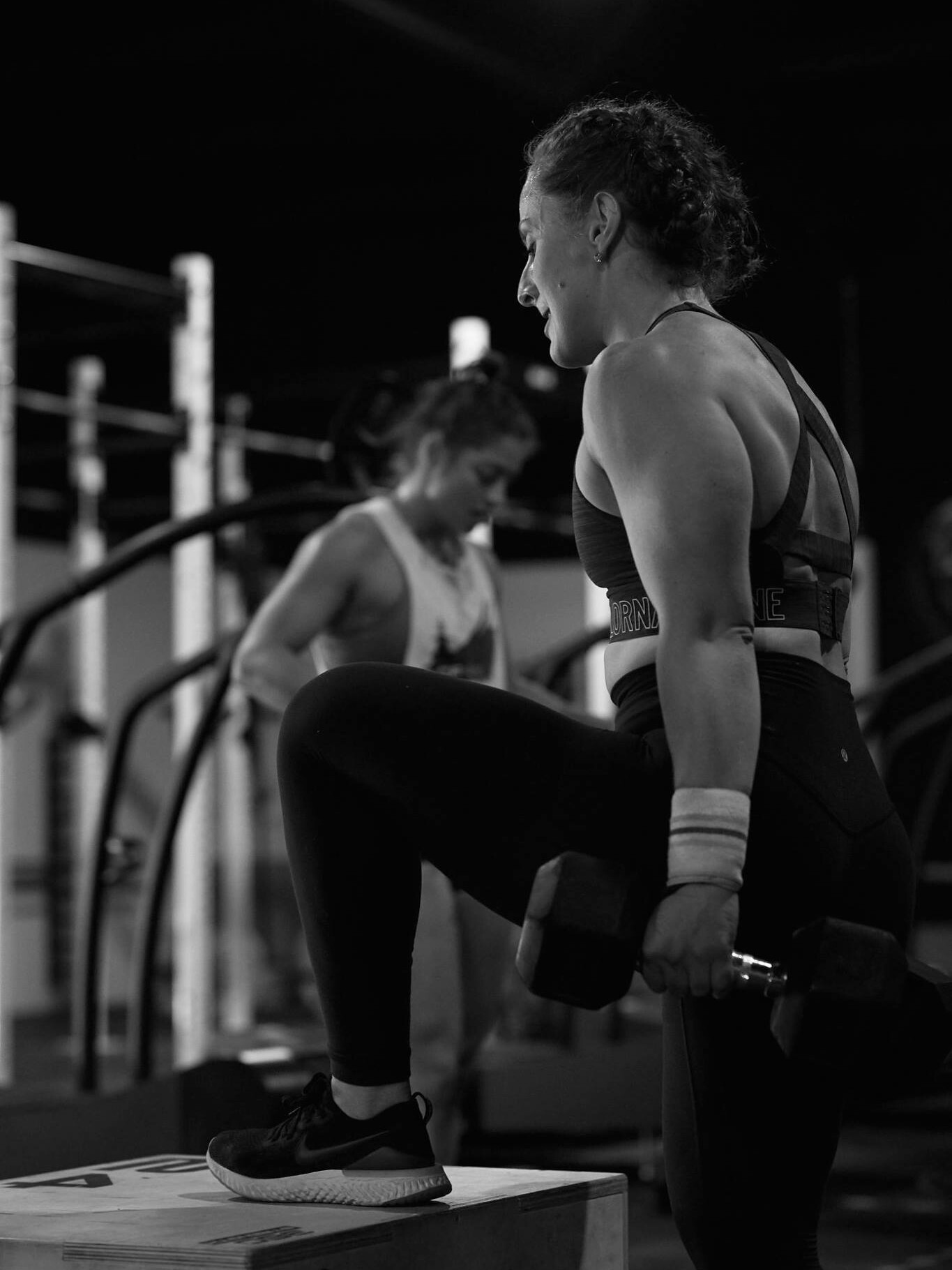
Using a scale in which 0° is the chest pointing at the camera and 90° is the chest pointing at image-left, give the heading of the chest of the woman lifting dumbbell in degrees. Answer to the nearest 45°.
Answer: approximately 90°

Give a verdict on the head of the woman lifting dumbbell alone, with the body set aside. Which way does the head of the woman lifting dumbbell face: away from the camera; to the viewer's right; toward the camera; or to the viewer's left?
to the viewer's left
